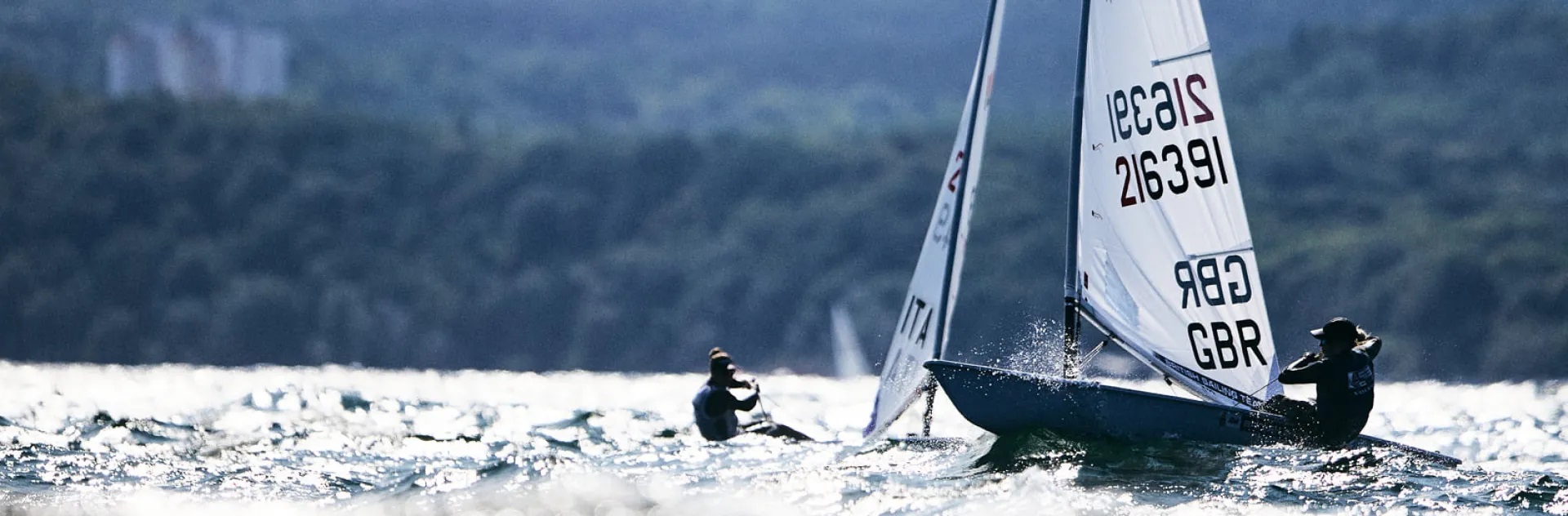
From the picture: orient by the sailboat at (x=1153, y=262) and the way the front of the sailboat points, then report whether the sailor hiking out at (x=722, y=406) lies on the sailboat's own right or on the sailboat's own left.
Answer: on the sailboat's own right

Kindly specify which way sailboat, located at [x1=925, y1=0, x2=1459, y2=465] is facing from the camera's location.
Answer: facing the viewer and to the left of the viewer

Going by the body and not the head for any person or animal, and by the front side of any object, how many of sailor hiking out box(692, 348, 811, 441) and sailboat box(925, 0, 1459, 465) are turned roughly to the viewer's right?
1

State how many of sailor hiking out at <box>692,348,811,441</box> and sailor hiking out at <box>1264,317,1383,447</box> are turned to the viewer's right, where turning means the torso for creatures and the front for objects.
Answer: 1

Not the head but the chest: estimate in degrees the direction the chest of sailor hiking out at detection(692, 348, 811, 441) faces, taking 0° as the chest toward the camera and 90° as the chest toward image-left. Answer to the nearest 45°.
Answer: approximately 270°

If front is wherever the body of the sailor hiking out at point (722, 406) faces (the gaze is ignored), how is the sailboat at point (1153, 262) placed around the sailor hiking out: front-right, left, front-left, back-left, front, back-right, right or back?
front-right

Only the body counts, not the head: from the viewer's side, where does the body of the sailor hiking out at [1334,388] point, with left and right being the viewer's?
facing away from the viewer and to the left of the viewer

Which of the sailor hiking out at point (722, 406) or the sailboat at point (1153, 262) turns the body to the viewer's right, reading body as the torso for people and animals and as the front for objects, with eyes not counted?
the sailor hiking out

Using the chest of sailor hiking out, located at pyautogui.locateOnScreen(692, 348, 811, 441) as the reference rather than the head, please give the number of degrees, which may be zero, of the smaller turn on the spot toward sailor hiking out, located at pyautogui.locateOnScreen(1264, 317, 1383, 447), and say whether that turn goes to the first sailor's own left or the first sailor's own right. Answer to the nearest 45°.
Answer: approximately 45° to the first sailor's own right
